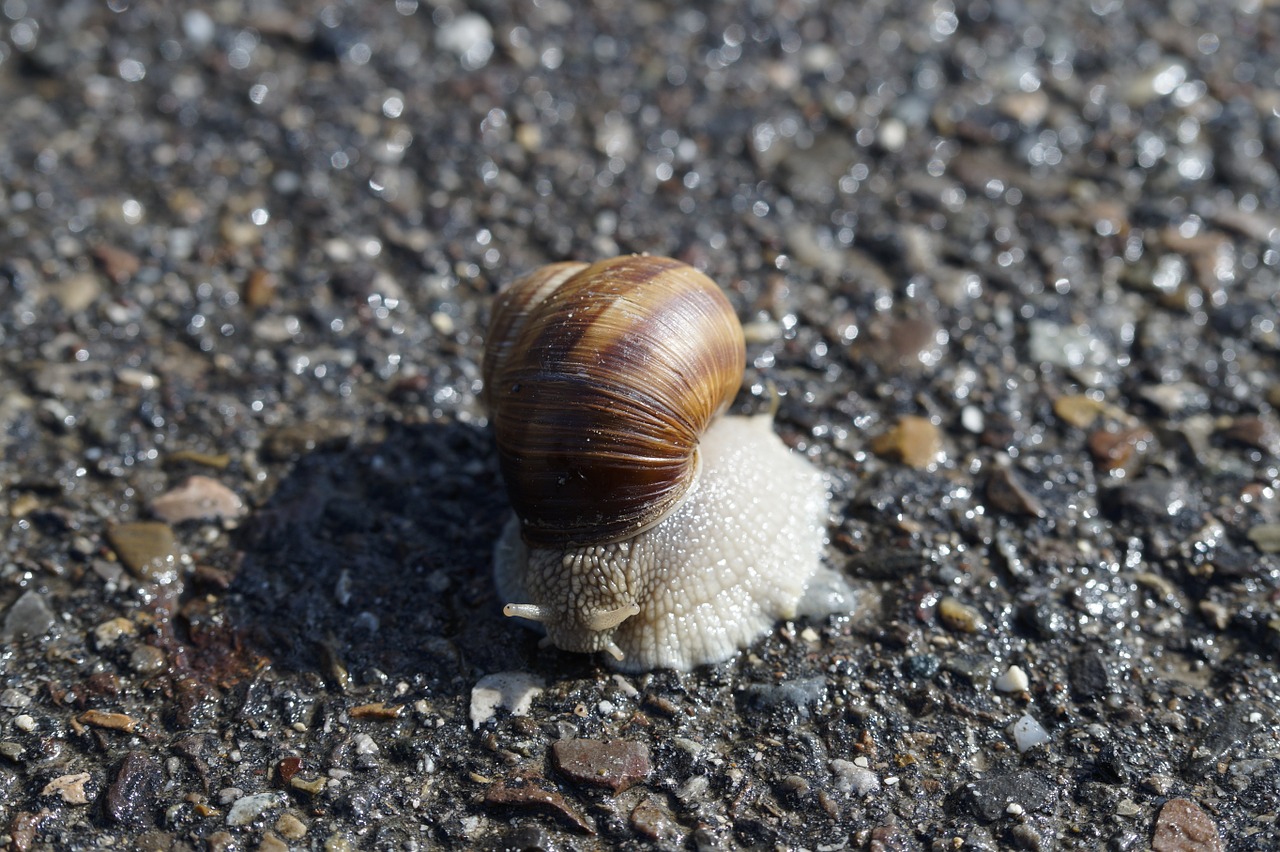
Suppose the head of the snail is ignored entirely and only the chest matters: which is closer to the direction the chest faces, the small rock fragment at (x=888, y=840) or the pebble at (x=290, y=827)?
the pebble

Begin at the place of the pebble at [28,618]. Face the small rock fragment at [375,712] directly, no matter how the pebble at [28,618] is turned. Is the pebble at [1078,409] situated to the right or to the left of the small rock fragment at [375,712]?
left

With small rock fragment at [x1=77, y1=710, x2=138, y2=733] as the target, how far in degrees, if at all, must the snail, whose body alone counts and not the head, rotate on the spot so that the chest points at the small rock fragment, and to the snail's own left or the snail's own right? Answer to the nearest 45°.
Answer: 0° — it already faces it

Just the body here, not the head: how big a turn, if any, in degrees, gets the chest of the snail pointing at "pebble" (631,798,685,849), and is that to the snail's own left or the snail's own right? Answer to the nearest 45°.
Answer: approximately 45° to the snail's own left

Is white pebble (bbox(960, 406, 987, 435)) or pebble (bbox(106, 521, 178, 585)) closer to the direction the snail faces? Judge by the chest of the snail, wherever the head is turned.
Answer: the pebble

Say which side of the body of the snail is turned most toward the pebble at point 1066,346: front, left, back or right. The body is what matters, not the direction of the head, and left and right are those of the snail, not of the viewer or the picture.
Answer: back

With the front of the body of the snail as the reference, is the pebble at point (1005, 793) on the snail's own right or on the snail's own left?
on the snail's own left

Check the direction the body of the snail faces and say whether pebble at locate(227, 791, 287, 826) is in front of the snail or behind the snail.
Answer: in front

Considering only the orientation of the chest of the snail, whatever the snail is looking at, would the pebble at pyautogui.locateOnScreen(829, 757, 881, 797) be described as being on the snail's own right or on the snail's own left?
on the snail's own left

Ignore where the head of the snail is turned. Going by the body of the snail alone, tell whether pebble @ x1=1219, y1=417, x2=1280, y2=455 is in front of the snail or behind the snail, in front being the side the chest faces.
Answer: behind

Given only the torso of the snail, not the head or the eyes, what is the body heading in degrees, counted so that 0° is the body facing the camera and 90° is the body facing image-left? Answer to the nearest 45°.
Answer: approximately 45°

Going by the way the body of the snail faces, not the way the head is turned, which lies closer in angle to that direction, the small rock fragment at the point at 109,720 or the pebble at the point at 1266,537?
the small rock fragment
